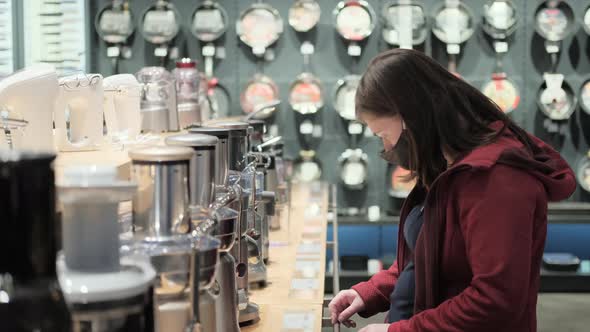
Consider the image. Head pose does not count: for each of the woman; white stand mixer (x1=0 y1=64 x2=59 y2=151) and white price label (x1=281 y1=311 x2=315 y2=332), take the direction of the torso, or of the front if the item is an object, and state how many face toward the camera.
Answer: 1

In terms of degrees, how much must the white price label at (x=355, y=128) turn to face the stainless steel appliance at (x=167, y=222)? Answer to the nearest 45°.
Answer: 0° — it already faces it

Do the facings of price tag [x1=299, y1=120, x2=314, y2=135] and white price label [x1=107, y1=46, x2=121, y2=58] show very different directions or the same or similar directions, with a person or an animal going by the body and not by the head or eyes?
same or similar directions

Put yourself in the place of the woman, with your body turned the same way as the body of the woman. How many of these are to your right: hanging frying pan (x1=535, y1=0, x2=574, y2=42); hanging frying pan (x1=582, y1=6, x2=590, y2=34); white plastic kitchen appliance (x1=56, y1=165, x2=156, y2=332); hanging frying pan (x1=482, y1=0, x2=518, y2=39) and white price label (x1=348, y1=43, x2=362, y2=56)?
4

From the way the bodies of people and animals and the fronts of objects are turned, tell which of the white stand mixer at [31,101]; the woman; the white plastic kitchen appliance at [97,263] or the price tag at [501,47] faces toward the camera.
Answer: the price tag

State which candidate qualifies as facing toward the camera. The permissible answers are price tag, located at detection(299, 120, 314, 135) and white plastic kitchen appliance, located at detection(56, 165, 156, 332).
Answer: the price tag

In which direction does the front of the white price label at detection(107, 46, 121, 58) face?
toward the camera

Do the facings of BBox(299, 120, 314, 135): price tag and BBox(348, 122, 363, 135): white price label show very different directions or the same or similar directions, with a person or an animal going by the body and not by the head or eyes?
same or similar directions

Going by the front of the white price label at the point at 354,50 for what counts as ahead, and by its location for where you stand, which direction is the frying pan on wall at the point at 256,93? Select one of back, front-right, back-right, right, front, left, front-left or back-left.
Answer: right

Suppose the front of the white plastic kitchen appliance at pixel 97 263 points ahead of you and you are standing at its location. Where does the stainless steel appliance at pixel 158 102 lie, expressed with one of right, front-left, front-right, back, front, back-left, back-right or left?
left

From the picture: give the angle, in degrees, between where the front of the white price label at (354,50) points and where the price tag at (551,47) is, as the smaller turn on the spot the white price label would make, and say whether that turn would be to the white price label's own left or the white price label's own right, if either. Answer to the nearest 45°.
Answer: approximately 90° to the white price label's own left

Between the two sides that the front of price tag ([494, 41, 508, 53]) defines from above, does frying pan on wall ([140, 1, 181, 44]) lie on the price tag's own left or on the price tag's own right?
on the price tag's own right

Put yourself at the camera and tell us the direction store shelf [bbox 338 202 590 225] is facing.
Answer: facing the viewer

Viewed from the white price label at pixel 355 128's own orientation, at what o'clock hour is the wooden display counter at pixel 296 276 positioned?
The wooden display counter is roughly at 12 o'clock from the white price label.

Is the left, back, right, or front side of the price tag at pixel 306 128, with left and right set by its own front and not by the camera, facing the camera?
front

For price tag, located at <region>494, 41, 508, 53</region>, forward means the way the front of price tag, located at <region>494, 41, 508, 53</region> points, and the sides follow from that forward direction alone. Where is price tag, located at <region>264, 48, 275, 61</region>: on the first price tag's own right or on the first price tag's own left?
on the first price tag's own right
